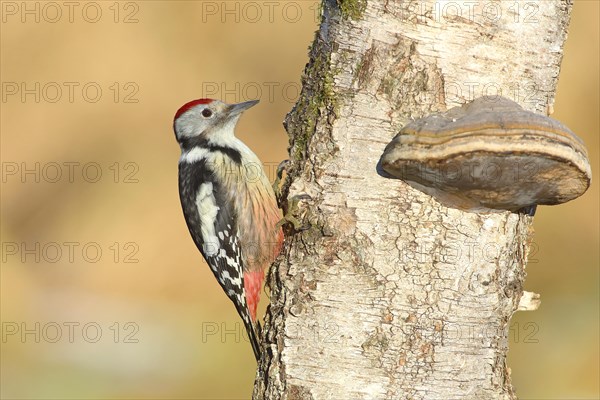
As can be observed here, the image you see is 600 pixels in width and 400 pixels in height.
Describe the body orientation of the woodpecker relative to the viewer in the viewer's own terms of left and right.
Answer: facing to the right of the viewer

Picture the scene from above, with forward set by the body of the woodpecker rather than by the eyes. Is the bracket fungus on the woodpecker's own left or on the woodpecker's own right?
on the woodpecker's own right
